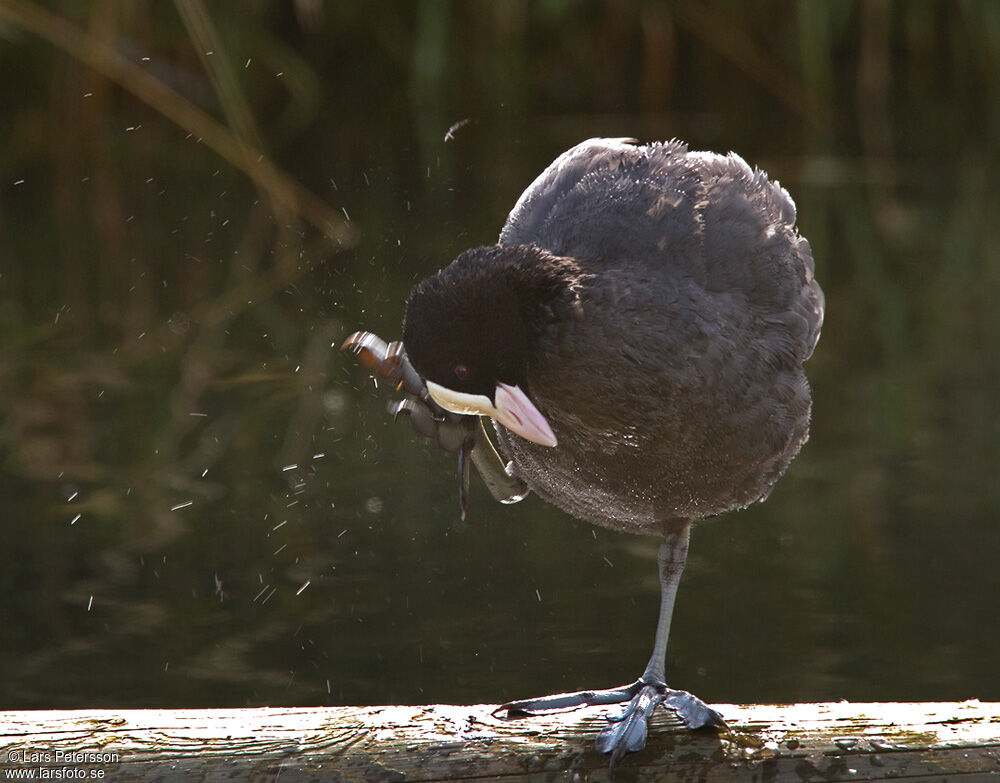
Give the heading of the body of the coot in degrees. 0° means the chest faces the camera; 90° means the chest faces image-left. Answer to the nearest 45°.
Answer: approximately 45°
